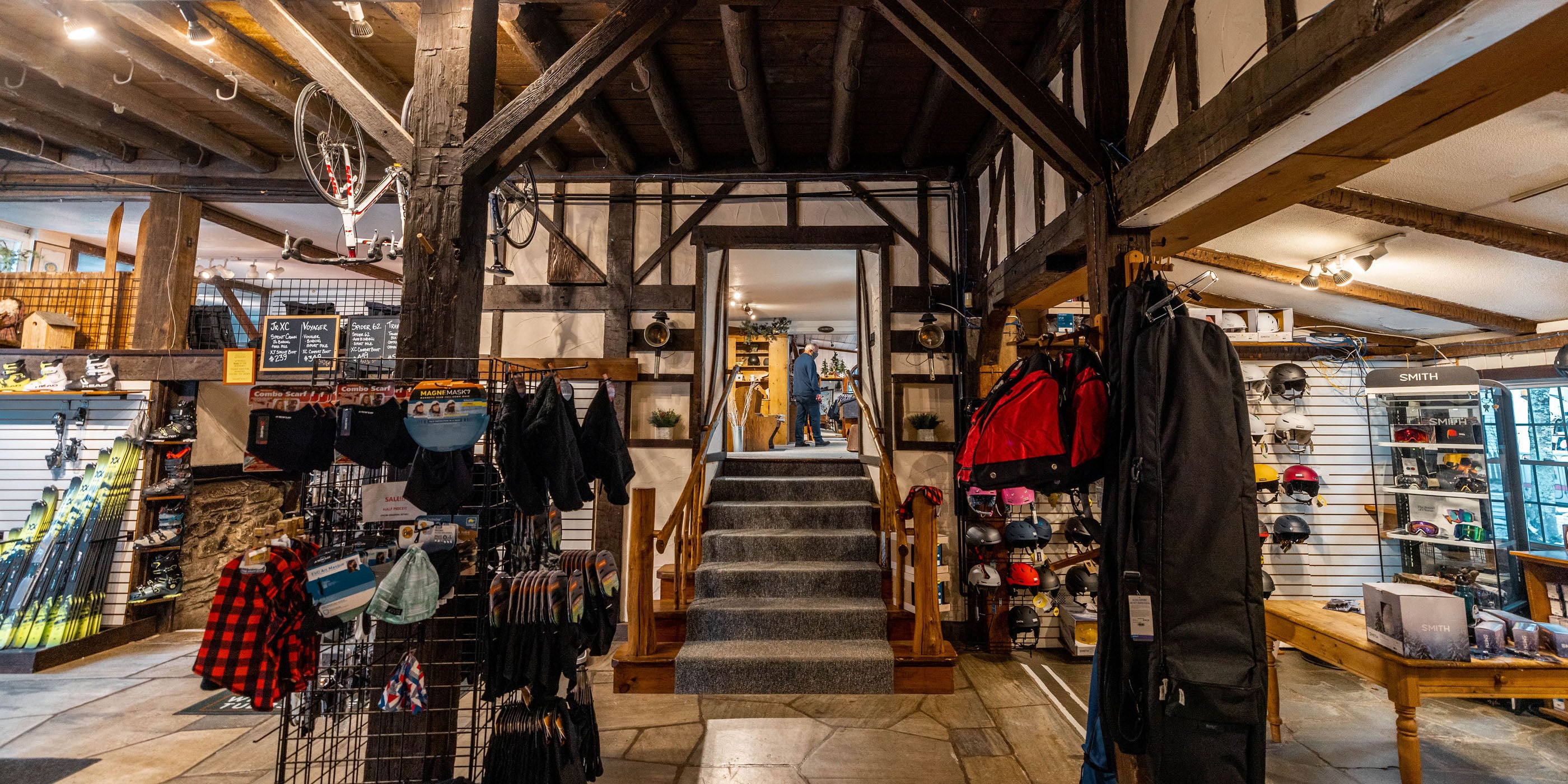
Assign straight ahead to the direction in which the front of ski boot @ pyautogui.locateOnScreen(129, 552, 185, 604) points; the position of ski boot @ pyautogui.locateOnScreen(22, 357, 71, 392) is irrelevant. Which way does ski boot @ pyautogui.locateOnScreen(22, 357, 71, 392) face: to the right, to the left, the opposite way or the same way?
the same way

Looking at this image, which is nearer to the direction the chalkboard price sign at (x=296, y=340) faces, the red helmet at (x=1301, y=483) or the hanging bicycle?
the hanging bicycle

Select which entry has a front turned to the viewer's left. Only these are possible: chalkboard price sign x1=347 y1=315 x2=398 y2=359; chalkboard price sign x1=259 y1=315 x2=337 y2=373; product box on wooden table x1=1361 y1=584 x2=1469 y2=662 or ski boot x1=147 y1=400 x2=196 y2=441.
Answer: the ski boot

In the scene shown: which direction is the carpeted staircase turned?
toward the camera

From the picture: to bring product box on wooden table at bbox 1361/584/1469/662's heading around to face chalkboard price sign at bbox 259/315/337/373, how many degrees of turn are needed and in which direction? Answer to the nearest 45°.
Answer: approximately 45° to its right

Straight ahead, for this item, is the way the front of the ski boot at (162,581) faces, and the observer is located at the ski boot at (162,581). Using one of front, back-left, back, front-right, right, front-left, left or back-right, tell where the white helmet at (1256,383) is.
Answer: back-left

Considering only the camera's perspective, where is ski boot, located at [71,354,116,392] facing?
facing to the left of the viewer

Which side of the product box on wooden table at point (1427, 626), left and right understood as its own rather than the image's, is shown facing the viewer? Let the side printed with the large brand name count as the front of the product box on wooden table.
front

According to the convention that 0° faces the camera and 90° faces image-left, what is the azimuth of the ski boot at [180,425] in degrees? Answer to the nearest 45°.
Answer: approximately 90°

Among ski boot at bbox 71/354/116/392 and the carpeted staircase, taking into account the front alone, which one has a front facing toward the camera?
the carpeted staircase

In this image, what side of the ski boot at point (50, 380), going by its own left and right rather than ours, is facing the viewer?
left

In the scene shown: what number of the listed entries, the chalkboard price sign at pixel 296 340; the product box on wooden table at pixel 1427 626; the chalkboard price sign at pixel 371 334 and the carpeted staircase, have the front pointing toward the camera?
4

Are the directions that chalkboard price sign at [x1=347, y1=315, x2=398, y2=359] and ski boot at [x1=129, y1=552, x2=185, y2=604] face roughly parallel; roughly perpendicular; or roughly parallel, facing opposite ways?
roughly perpendicular

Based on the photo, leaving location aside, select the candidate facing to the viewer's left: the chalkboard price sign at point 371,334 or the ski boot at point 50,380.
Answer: the ski boot
